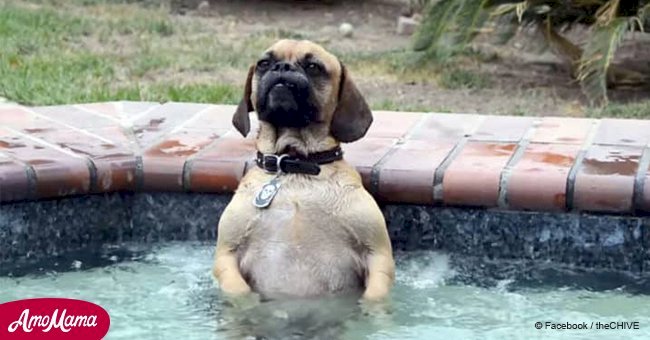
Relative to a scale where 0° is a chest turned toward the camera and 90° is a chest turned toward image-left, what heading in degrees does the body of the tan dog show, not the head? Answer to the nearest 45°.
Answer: approximately 0°
